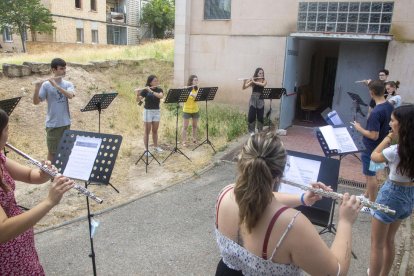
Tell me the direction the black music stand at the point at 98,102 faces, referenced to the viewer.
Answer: facing away from the viewer and to the left of the viewer

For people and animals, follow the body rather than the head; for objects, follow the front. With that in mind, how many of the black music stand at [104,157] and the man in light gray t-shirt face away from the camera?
0

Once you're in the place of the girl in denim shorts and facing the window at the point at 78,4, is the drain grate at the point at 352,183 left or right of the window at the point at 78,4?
right

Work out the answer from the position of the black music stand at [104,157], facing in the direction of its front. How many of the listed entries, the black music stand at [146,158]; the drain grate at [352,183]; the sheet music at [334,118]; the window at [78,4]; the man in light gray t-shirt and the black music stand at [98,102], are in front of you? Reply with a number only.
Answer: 0

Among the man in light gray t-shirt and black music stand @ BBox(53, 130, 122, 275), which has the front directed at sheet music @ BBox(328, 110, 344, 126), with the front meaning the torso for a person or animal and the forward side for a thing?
the man in light gray t-shirt

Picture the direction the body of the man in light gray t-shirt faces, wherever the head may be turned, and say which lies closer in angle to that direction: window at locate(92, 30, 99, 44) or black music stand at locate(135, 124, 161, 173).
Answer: the black music stand

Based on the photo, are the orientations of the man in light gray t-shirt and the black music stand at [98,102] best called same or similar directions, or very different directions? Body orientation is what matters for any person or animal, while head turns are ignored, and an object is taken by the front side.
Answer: very different directions

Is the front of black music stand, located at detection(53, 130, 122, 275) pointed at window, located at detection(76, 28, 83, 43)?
no

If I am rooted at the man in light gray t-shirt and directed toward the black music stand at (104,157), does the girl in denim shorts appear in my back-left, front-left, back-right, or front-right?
front-left

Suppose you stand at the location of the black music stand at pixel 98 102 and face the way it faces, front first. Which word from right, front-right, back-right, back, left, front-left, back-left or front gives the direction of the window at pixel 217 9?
right

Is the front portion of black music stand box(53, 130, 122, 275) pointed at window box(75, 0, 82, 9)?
no

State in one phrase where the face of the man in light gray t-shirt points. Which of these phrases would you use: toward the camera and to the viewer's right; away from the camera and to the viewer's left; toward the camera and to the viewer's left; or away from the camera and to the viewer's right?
toward the camera and to the viewer's right

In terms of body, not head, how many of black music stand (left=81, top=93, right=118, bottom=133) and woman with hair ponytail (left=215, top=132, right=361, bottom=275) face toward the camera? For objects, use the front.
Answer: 0

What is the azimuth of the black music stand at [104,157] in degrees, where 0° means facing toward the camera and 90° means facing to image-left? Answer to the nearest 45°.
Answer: approximately 45°

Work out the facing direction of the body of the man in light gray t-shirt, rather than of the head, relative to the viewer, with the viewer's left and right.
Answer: facing the viewer and to the right of the viewer

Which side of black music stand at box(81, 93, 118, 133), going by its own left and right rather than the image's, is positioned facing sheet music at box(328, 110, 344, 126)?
back

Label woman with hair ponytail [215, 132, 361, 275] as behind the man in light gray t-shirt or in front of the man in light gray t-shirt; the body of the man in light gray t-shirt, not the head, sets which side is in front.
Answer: in front

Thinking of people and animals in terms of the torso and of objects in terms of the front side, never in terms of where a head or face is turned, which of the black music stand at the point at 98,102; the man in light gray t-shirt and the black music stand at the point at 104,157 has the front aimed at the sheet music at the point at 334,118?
the man in light gray t-shirt

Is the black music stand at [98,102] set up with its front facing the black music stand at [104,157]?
no

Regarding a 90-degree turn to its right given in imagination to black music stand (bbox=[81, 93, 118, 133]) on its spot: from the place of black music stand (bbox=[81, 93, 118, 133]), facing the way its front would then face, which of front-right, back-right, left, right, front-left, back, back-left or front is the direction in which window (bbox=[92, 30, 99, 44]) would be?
front-left

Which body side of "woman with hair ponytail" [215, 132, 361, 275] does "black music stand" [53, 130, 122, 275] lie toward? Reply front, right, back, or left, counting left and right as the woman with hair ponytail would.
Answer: left
